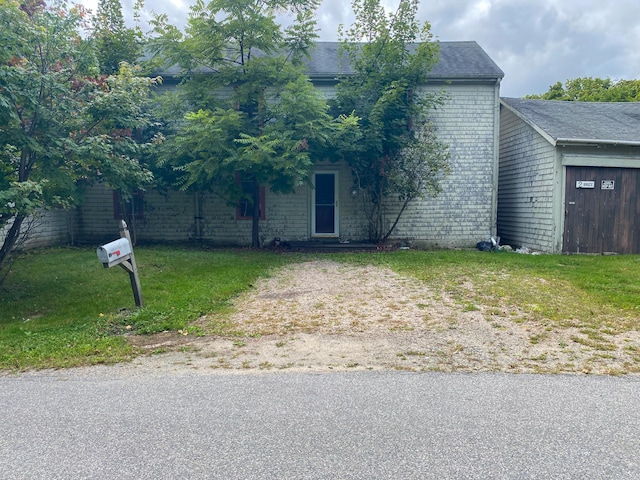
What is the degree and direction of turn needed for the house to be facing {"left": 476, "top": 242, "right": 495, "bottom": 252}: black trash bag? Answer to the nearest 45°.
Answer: approximately 90° to its left

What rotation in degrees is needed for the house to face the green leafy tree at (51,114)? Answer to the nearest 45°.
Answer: approximately 45° to its right

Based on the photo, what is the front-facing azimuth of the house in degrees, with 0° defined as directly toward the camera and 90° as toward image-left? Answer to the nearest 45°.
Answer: approximately 0°

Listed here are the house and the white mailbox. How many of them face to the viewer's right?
0

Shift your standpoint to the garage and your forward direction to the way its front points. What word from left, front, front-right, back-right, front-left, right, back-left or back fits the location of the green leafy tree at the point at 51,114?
right

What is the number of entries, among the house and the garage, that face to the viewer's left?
0

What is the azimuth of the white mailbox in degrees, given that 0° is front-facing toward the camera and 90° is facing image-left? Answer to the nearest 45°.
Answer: approximately 45°

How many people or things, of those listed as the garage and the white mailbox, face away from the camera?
0

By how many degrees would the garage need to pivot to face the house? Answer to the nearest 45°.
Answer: approximately 135° to its right

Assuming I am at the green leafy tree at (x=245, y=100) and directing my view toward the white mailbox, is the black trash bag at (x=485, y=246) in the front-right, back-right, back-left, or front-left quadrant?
back-left

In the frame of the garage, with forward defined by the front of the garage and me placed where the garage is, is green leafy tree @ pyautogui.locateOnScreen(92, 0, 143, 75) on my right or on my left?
on my right
